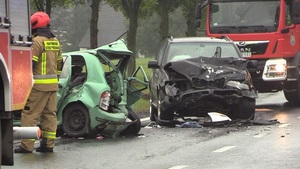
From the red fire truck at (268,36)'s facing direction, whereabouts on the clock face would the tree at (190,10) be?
The tree is roughly at 4 o'clock from the red fire truck.

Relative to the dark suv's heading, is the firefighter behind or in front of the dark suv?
in front

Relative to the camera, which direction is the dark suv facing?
toward the camera

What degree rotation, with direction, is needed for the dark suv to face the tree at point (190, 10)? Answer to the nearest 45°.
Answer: approximately 180°

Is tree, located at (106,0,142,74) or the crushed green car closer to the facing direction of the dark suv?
the crushed green car

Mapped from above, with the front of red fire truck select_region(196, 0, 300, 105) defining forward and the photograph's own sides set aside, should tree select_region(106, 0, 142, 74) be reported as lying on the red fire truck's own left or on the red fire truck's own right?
on the red fire truck's own right

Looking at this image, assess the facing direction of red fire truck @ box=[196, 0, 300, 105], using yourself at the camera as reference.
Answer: facing the viewer and to the left of the viewer

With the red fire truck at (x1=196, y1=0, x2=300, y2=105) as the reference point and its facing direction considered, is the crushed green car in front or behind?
in front

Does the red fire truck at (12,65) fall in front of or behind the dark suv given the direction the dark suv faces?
in front
